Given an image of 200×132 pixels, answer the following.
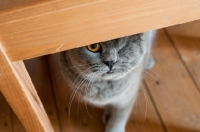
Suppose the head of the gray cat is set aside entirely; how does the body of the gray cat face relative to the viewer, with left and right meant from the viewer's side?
facing the viewer
